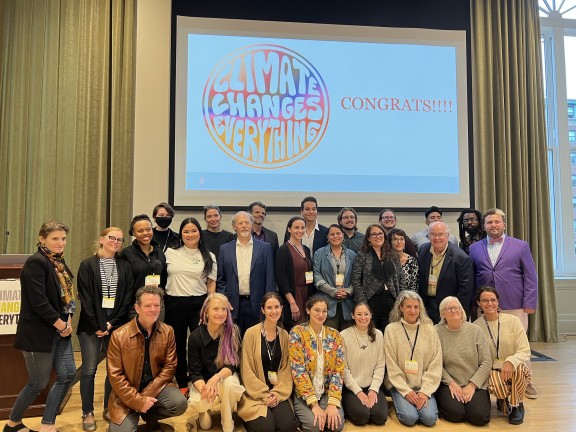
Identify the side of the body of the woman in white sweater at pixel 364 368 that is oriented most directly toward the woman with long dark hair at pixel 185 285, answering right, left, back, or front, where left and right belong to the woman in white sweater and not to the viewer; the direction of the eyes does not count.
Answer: right

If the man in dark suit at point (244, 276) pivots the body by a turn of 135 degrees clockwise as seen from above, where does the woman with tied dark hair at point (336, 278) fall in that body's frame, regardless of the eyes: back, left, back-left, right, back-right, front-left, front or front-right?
back-right

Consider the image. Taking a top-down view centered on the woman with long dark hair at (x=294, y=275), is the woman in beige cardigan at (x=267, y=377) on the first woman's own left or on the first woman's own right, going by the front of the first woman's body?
on the first woman's own right

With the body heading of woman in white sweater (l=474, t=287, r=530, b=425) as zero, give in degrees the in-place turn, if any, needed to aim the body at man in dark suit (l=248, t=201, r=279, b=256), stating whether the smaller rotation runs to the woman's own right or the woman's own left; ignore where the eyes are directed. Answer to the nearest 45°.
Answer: approximately 90° to the woman's own right

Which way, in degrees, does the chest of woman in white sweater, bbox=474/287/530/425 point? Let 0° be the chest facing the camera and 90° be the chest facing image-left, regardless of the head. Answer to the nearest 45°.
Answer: approximately 0°
